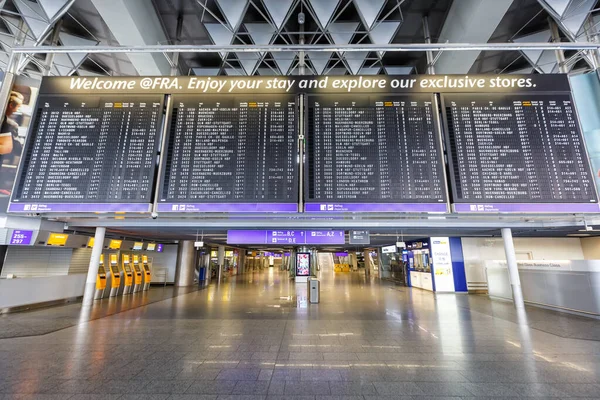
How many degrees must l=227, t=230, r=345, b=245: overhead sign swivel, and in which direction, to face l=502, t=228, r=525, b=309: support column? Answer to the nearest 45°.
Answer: approximately 90° to its left

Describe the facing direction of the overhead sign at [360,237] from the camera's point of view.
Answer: facing the viewer

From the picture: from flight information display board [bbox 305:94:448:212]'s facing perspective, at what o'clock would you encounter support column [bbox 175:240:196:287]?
The support column is roughly at 4 o'clock from the flight information display board.

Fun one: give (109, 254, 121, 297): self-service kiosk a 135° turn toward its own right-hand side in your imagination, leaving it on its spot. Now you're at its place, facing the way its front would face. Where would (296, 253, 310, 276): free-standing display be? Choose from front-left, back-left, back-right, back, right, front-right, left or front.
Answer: back

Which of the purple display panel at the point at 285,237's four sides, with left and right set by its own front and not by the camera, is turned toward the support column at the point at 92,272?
right

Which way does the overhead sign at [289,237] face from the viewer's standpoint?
toward the camera

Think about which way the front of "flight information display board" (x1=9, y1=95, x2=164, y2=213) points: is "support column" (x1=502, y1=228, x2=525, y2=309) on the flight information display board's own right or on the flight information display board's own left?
on the flight information display board's own left

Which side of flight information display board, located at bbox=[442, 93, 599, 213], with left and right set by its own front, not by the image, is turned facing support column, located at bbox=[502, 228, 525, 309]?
back

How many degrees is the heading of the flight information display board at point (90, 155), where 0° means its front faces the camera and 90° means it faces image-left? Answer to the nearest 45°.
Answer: approximately 0°

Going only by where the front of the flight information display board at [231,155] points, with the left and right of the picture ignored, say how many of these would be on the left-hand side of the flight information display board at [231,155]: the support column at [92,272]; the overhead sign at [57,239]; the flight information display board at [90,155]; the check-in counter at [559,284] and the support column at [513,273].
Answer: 2

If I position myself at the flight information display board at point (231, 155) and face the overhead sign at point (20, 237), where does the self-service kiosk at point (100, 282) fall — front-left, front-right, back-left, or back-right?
front-right

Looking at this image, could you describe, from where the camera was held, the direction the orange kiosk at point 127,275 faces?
facing the viewer and to the right of the viewer

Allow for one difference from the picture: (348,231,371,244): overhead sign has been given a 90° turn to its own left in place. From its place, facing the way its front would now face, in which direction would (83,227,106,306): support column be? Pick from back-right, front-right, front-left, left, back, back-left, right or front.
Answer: back

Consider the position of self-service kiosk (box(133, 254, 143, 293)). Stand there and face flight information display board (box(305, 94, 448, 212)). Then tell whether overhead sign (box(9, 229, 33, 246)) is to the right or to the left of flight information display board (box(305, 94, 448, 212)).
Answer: right
